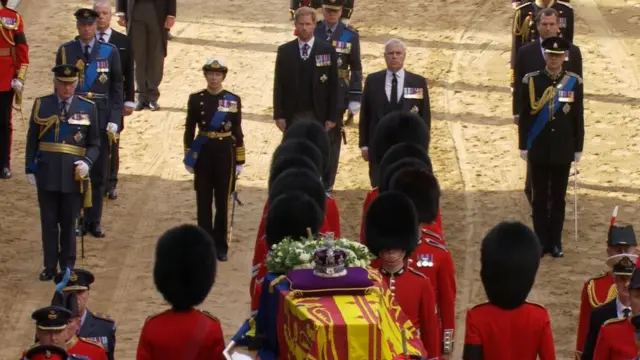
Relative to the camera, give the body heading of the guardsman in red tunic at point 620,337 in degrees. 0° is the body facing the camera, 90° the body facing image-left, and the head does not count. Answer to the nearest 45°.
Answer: approximately 0°

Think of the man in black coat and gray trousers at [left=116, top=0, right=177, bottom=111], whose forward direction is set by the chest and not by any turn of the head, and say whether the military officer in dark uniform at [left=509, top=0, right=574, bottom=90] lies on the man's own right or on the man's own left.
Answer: on the man's own left

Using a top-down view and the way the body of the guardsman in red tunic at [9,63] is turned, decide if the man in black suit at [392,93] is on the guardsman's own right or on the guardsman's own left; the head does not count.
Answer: on the guardsman's own left

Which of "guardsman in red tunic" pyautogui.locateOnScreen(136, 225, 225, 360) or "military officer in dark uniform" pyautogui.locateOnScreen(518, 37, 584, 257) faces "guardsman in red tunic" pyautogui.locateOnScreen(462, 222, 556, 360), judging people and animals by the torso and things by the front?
the military officer in dark uniform
